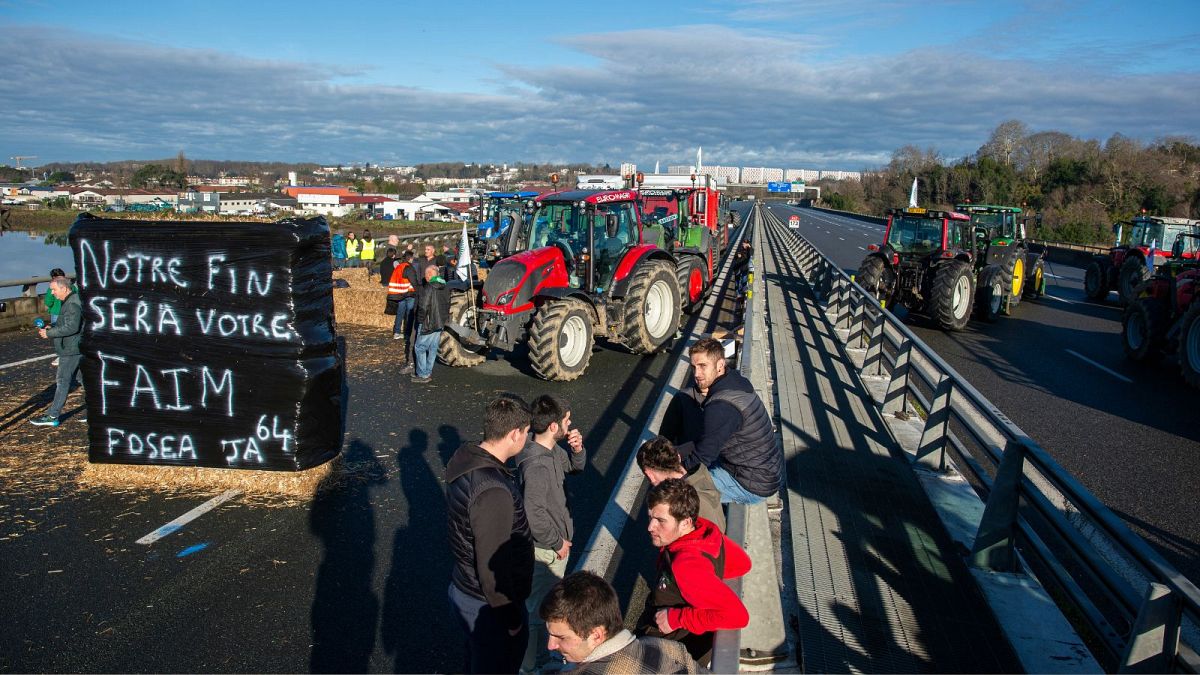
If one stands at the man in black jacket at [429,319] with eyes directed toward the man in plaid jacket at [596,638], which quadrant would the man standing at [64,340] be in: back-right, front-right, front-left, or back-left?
front-right

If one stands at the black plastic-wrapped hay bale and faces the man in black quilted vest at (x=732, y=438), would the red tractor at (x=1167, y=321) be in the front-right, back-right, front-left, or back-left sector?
front-left

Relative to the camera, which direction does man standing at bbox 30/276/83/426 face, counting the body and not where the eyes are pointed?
to the viewer's left

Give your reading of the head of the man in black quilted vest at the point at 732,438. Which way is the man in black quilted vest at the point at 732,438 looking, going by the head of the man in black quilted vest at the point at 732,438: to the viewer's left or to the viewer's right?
to the viewer's left

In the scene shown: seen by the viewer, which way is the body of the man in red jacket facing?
to the viewer's left

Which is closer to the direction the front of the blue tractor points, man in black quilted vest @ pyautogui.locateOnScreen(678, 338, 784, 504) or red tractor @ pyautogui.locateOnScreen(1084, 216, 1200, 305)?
the man in black quilted vest

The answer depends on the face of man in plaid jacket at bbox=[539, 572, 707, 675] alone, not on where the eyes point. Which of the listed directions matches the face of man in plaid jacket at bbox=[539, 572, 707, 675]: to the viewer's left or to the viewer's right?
to the viewer's left

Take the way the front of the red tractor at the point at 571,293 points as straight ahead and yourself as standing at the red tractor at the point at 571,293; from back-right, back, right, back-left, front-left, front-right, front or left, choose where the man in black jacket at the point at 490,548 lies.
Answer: front-left

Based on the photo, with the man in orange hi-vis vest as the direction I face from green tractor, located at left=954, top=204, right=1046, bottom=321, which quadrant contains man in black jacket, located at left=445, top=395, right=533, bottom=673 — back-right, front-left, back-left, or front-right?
front-left

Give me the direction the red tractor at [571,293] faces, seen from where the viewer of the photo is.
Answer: facing the viewer and to the left of the viewer

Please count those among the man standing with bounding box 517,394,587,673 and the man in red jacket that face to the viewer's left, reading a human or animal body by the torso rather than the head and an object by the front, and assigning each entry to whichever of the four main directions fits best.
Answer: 1

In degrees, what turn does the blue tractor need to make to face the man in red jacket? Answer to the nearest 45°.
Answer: approximately 45° to its left

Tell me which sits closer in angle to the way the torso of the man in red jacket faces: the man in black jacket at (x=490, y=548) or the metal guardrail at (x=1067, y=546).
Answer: the man in black jacket

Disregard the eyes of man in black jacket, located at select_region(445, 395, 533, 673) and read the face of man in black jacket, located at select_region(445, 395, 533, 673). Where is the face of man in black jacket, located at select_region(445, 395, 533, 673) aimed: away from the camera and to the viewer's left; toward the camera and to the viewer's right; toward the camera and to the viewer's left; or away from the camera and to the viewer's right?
away from the camera and to the viewer's right

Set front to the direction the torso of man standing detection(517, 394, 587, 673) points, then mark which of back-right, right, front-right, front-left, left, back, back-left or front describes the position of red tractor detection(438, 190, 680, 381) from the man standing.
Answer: left

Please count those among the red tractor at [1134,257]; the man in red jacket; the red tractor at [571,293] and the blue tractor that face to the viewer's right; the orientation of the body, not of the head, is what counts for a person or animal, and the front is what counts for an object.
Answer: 0

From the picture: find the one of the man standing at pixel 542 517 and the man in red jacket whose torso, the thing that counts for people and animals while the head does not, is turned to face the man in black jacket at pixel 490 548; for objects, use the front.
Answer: the man in red jacket

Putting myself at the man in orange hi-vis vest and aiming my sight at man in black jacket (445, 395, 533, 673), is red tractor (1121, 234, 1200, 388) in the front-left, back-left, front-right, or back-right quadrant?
front-left

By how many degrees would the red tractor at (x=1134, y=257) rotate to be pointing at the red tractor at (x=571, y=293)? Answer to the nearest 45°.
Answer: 0° — it already faces it
